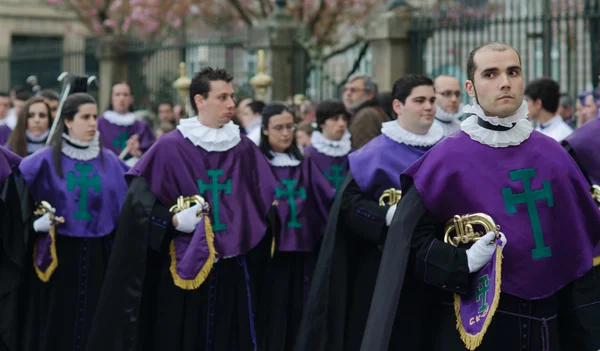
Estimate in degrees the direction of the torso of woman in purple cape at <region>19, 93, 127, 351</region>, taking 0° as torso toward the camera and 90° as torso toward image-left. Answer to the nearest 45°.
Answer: approximately 315°

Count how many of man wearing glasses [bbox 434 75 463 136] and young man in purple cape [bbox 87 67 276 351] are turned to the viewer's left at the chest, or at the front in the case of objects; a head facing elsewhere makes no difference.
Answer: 0

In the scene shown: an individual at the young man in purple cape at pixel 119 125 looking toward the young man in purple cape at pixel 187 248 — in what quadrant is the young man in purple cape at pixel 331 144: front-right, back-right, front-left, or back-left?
front-left

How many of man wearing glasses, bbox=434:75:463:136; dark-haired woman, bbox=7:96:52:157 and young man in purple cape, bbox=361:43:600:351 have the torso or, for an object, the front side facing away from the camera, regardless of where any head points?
0

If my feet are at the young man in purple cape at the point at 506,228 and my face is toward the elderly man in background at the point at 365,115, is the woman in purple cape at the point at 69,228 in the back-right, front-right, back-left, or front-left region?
front-left

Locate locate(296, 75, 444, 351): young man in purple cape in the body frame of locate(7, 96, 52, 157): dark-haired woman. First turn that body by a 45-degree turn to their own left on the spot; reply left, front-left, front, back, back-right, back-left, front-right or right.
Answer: front-right

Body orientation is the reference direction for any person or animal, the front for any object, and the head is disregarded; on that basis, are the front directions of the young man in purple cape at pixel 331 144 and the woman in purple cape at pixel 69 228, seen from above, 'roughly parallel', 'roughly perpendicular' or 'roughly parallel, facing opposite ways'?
roughly parallel

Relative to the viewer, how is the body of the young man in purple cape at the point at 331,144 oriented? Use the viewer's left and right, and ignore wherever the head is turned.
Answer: facing the viewer and to the right of the viewer

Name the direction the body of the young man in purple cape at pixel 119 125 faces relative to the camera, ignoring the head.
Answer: toward the camera

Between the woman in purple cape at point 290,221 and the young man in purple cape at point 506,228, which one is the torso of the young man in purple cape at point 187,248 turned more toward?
the young man in purple cape

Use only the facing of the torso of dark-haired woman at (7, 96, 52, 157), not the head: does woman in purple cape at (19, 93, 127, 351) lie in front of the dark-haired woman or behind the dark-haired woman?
in front

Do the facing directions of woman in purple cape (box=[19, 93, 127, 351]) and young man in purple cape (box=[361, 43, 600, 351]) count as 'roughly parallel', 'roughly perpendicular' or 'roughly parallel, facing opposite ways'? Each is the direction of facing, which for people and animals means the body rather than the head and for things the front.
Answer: roughly parallel

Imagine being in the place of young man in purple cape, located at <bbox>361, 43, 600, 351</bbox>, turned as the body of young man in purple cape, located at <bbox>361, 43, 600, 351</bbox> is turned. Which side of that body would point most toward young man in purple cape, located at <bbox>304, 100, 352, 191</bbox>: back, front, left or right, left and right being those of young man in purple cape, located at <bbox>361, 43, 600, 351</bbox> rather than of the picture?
back

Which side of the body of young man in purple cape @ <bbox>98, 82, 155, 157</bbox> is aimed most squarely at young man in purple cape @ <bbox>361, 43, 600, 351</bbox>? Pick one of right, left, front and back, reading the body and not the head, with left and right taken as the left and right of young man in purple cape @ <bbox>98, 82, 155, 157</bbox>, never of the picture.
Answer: front
